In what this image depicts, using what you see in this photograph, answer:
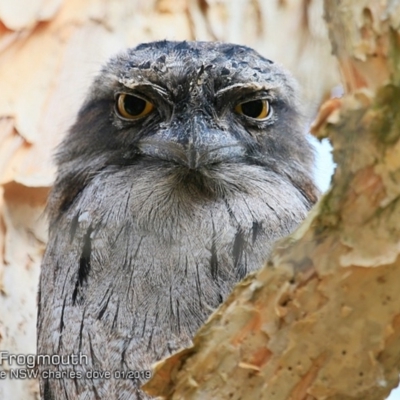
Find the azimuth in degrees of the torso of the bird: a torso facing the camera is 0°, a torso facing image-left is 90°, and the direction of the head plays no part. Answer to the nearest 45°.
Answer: approximately 0°

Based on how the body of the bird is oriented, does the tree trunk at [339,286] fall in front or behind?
in front
